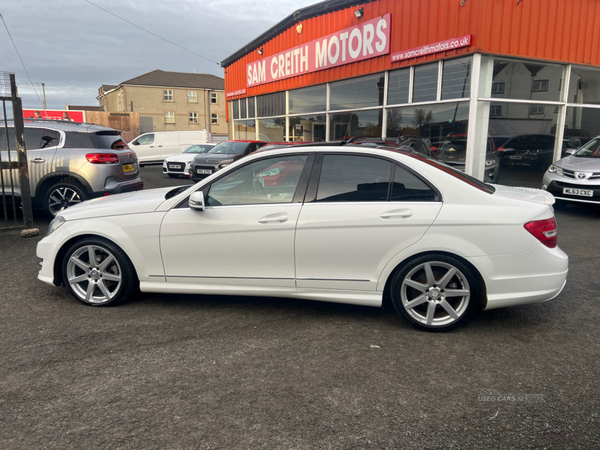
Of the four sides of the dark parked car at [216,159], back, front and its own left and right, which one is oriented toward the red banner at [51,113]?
right

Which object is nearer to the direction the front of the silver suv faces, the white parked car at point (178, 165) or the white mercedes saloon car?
the white parked car

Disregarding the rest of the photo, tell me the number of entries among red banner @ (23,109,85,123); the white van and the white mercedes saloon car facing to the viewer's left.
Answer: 2

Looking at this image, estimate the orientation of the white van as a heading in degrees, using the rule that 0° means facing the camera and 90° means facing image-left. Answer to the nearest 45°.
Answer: approximately 90°

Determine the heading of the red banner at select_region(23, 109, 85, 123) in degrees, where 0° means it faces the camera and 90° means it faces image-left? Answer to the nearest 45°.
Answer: approximately 0°

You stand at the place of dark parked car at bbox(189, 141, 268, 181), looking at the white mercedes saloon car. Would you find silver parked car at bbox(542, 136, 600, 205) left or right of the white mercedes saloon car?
left

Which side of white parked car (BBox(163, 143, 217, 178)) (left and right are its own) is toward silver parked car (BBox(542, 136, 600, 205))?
left

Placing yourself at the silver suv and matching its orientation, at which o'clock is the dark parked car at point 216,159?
The dark parked car is roughly at 3 o'clock from the silver suv.

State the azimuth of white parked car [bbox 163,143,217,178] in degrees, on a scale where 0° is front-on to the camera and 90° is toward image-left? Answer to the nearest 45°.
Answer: approximately 45°

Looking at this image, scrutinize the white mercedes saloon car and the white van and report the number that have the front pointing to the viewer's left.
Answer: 2

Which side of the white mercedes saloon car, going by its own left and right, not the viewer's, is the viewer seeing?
left

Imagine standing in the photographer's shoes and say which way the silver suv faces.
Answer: facing away from the viewer and to the left of the viewer
